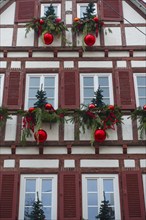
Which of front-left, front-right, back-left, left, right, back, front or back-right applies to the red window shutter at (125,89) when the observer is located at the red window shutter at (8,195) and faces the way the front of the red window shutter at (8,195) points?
left

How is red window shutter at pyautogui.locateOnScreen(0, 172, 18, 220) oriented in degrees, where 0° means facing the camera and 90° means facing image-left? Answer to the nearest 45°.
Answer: approximately 0°
